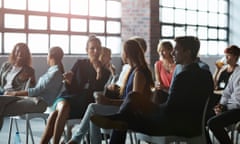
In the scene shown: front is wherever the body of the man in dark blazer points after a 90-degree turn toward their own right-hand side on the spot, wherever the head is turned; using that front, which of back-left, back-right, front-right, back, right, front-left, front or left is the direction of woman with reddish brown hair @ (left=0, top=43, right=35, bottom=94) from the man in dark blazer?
front-left

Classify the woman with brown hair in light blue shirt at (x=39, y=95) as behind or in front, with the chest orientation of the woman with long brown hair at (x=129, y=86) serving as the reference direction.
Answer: in front

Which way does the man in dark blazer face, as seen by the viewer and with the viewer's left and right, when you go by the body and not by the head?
facing to the left of the viewer

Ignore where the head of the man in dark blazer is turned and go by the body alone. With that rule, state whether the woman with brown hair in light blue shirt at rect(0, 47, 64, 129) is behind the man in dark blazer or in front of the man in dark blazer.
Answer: in front

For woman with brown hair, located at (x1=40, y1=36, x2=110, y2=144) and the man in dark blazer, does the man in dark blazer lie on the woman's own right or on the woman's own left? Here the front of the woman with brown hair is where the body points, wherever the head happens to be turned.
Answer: on the woman's own left

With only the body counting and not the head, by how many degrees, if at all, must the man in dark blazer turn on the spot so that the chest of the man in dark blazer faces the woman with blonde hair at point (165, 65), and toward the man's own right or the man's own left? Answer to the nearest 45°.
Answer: approximately 90° to the man's own right

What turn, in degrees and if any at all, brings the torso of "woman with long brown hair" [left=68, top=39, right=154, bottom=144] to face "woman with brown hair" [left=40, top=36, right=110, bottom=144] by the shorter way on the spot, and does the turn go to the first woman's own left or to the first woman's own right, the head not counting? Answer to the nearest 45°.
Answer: approximately 45° to the first woman's own right

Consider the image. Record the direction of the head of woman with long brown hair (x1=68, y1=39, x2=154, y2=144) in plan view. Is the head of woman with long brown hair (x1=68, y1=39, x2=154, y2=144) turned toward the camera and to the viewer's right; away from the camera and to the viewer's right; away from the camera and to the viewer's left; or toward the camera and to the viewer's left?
away from the camera and to the viewer's left

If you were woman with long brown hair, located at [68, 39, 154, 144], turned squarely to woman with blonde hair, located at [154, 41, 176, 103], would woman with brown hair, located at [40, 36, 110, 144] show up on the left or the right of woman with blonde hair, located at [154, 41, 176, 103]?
left

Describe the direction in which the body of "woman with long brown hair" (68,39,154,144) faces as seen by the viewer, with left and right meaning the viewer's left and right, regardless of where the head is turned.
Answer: facing to the left of the viewer
